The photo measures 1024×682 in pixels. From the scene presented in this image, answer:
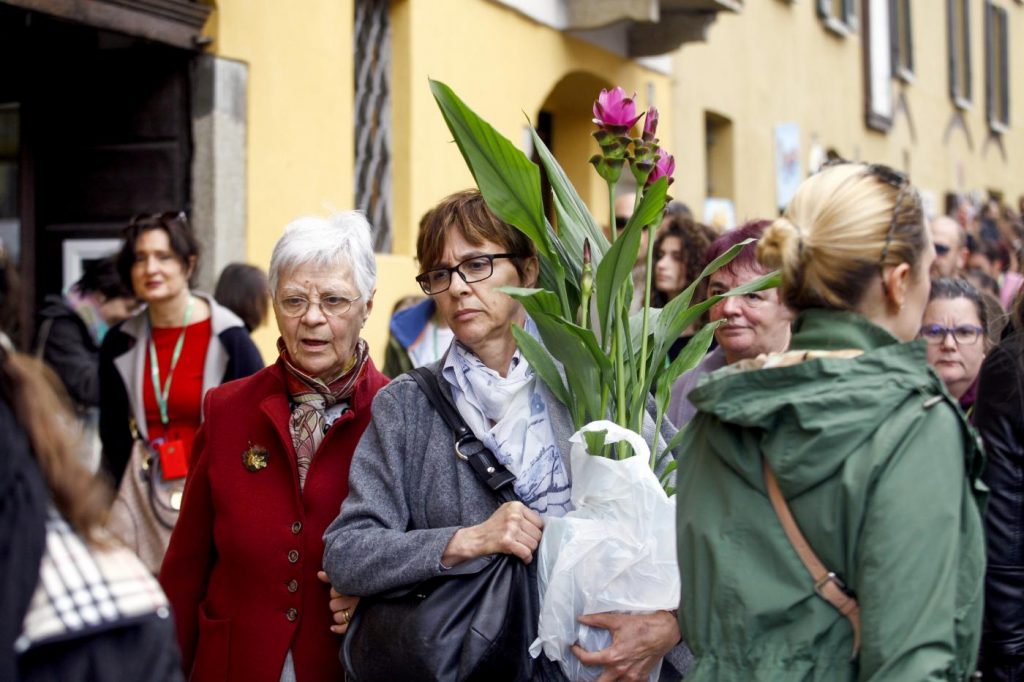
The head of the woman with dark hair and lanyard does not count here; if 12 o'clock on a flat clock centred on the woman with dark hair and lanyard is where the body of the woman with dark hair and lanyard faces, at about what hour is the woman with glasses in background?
The woman with glasses in background is roughly at 10 o'clock from the woman with dark hair and lanyard.

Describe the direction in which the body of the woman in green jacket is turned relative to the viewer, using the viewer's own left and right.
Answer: facing away from the viewer and to the right of the viewer

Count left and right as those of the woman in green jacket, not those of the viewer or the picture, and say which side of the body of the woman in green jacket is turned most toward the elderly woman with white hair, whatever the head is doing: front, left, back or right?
left

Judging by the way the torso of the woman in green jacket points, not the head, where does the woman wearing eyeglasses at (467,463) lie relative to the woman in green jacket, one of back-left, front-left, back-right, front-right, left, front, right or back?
left

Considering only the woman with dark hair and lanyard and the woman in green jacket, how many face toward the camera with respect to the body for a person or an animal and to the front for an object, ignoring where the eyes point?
1

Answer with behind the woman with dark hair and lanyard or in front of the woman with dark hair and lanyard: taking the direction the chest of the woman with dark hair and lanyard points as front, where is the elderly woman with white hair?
in front

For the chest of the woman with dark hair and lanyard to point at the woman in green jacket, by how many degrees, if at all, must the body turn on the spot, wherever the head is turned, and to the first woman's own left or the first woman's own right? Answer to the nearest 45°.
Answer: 0° — they already face them

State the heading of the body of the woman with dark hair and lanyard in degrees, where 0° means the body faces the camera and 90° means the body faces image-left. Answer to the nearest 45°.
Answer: approximately 0°

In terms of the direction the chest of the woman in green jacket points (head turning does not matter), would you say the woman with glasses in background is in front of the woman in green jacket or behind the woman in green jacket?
in front

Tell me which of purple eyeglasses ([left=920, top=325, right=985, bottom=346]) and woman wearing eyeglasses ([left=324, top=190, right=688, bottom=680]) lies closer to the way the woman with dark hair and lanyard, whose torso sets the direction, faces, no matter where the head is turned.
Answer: the woman wearing eyeglasses

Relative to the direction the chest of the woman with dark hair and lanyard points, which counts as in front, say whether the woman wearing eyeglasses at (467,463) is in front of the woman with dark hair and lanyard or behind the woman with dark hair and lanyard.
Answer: in front
